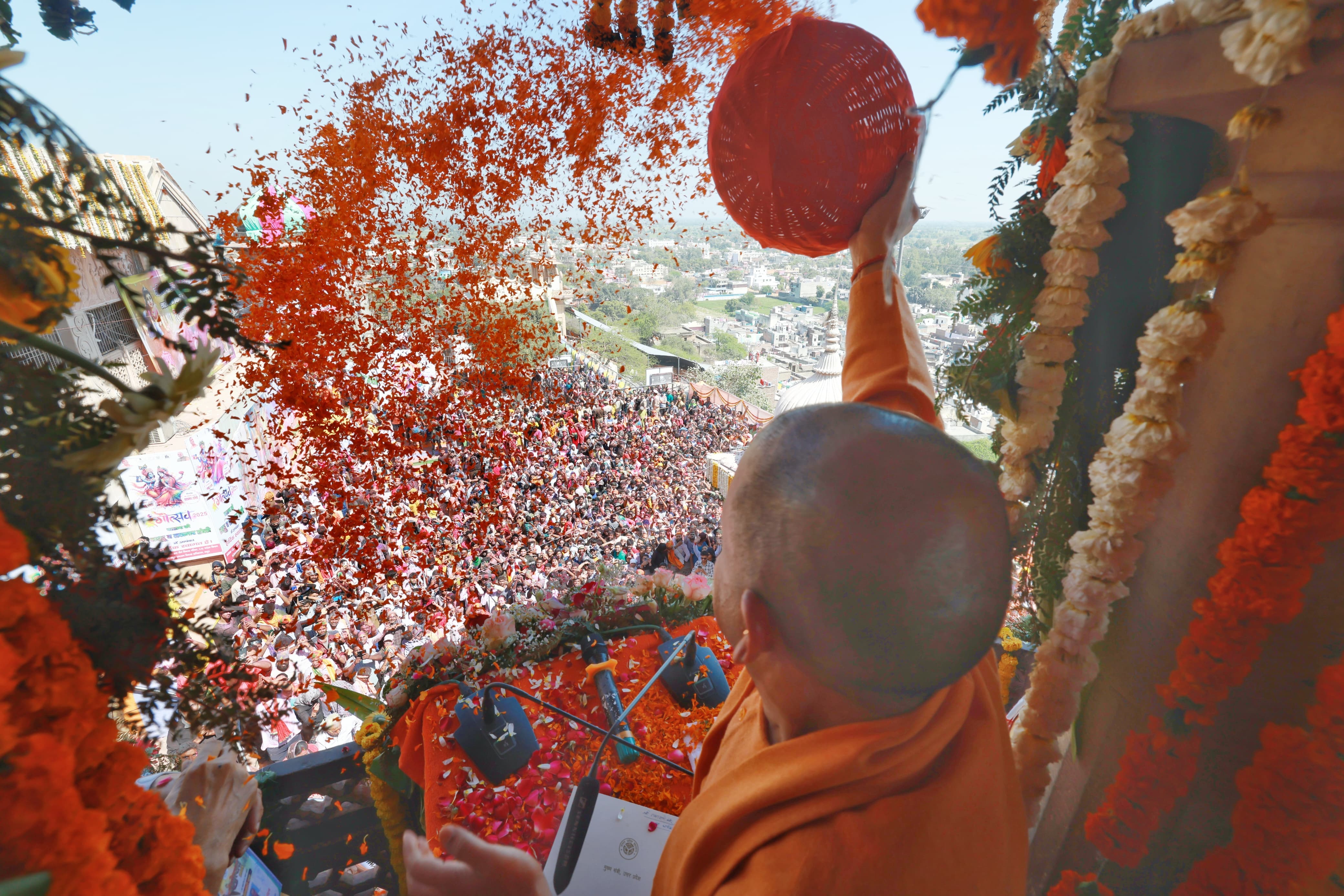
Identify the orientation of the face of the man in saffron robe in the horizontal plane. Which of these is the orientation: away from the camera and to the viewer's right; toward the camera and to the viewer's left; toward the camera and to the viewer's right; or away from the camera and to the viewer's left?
away from the camera and to the viewer's left

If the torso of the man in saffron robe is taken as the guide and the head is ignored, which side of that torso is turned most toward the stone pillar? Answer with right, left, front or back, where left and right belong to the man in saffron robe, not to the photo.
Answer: right

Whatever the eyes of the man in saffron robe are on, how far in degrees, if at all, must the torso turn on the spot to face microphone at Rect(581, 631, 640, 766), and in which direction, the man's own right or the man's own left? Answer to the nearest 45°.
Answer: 0° — they already face it

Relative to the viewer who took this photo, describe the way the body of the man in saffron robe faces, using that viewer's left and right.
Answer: facing away from the viewer and to the left of the viewer

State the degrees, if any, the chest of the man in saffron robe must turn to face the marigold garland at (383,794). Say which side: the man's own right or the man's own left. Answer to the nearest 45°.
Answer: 0° — they already face it

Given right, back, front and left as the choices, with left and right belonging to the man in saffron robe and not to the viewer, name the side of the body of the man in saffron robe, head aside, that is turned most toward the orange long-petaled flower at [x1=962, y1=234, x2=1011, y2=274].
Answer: right

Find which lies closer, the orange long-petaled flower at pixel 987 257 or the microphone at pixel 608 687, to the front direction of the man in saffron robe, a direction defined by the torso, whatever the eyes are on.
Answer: the microphone

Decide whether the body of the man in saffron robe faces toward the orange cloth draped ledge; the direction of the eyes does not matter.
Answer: yes
